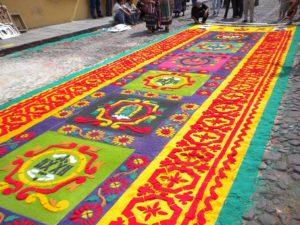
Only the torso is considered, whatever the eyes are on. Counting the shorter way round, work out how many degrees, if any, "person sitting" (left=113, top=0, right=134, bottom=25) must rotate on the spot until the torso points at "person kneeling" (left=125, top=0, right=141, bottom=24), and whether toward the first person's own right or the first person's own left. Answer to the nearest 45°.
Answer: approximately 45° to the first person's own left
